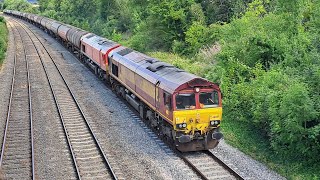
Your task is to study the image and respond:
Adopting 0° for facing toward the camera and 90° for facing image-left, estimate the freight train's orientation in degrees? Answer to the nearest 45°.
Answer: approximately 315°
